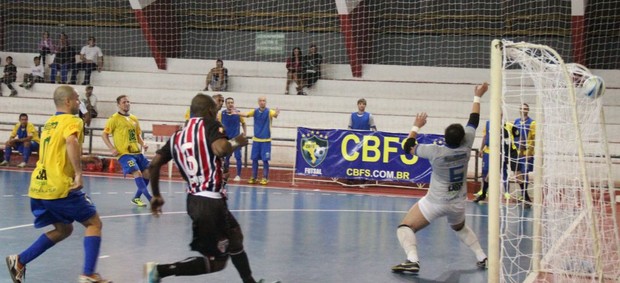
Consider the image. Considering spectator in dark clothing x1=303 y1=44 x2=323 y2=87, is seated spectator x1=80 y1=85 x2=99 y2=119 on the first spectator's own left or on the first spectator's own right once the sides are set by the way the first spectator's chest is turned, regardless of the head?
on the first spectator's own right

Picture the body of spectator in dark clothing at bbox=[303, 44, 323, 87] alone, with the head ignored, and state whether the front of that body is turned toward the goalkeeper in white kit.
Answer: yes

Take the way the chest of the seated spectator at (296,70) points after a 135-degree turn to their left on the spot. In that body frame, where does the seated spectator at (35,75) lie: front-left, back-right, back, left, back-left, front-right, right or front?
back-left

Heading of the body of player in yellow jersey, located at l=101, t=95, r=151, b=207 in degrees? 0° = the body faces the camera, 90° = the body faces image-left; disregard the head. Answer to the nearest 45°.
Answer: approximately 315°

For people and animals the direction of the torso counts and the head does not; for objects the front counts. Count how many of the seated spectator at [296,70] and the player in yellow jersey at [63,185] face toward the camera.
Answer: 1

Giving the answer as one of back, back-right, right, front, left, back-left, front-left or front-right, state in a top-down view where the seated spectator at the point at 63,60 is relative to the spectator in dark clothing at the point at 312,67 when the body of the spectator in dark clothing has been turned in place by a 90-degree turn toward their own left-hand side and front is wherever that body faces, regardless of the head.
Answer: back

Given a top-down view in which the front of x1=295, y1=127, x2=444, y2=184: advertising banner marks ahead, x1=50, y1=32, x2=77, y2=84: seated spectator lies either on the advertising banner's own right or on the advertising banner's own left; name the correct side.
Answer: on the advertising banner's own right

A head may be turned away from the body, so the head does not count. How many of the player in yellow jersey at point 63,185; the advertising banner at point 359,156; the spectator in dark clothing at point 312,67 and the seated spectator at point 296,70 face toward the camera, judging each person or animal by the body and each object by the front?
3

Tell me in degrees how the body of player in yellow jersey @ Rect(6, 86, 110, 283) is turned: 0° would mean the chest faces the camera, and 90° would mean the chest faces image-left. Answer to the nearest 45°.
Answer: approximately 225°

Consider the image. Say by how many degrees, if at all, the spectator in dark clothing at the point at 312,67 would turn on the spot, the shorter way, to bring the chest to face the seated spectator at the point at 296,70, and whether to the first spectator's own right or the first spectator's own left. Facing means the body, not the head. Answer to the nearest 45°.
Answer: approximately 90° to the first spectator's own right
